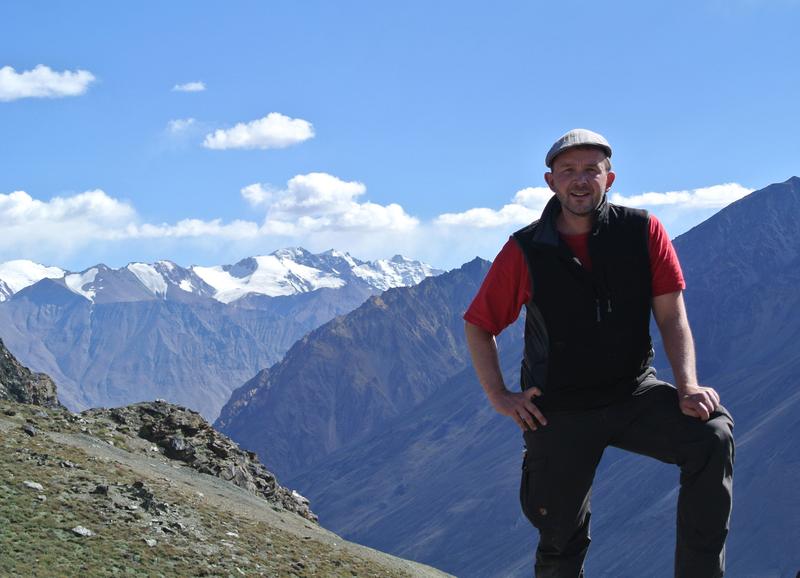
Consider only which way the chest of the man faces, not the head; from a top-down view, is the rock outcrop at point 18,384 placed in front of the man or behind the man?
behind

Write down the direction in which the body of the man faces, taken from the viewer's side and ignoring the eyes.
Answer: toward the camera

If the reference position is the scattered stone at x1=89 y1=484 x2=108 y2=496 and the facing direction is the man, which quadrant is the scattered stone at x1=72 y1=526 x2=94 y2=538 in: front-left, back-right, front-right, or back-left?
front-right

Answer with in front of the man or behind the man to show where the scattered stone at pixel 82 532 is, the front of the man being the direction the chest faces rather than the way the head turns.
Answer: behind

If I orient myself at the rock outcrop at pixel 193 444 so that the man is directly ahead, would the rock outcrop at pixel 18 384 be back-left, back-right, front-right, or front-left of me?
back-right

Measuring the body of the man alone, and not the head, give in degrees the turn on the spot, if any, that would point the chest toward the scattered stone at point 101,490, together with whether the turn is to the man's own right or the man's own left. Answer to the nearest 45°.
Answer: approximately 135° to the man's own right
